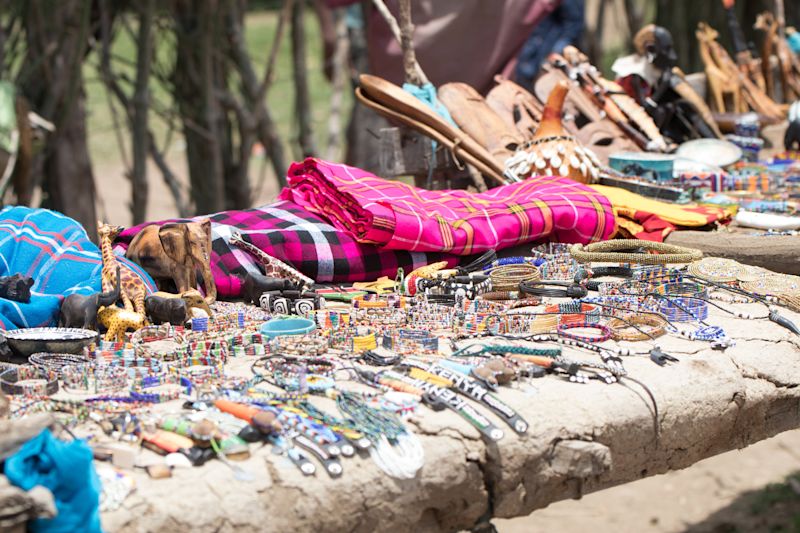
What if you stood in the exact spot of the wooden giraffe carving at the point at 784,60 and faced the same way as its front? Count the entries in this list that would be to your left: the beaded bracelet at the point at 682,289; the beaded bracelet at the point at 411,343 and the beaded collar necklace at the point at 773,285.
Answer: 3

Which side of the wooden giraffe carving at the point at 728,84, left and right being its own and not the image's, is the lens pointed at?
left

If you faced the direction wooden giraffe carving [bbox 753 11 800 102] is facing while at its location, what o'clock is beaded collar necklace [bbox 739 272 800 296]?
The beaded collar necklace is roughly at 9 o'clock from the wooden giraffe carving.

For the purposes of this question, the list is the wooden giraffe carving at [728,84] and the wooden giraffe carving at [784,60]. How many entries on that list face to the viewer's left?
2

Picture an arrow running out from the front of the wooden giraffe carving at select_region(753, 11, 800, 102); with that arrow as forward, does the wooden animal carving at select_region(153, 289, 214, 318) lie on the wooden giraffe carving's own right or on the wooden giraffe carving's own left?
on the wooden giraffe carving's own left

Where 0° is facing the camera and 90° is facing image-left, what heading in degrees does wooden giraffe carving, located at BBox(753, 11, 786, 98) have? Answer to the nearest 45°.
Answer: approximately 90°

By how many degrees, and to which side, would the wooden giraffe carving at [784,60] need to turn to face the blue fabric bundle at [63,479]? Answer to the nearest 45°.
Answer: approximately 90° to its left

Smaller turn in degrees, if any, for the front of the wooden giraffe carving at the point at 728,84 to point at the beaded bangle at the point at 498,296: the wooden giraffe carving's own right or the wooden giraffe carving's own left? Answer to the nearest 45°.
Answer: approximately 90° to the wooden giraffe carving's own left

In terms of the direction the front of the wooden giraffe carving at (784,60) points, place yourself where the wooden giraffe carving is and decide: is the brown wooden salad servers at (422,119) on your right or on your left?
on your left

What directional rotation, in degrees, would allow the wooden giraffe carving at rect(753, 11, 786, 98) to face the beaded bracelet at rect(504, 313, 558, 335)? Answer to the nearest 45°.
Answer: approximately 90° to its left
